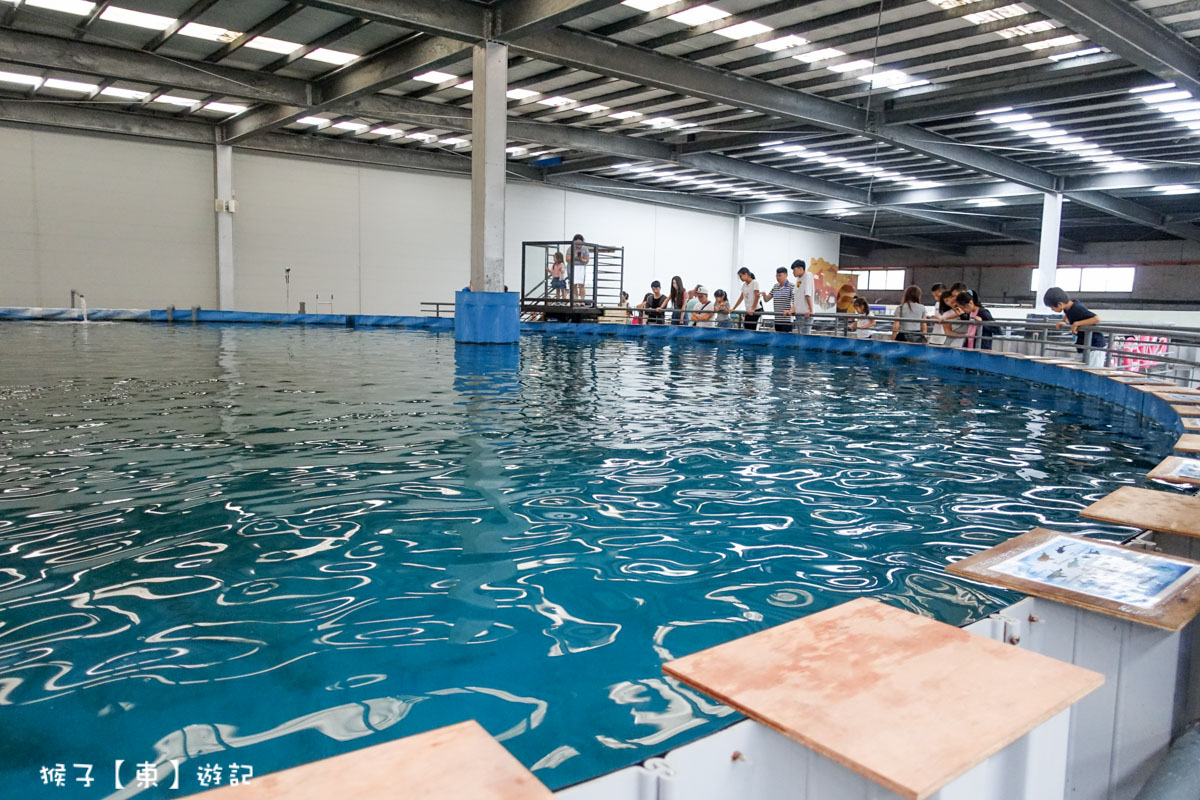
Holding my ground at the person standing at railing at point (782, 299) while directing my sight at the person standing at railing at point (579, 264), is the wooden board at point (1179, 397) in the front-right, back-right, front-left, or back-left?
back-left

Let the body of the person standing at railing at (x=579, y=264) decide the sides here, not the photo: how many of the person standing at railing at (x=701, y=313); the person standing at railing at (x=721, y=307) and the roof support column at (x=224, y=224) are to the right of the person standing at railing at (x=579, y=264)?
1

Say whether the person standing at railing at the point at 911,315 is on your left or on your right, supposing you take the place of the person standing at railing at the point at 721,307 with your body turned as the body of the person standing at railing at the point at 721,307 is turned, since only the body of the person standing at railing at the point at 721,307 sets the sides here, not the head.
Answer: on your left

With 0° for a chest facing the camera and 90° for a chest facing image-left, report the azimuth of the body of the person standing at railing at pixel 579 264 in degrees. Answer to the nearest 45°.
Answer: approximately 0°

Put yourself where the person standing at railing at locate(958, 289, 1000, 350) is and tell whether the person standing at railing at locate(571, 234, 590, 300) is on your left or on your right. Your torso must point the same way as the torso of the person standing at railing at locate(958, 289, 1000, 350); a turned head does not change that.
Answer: on your right

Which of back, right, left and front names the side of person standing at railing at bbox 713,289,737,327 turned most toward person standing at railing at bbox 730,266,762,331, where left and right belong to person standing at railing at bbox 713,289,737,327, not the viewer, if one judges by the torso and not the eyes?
left

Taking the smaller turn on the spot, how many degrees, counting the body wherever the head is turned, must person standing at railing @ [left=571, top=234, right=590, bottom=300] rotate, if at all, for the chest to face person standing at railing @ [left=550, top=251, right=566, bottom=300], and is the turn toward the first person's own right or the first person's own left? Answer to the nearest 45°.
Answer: approximately 135° to the first person's own right

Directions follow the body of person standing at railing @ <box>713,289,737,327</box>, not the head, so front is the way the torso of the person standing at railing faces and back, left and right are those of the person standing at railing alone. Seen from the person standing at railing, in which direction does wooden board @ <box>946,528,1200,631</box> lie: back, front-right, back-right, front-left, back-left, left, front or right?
front-left
